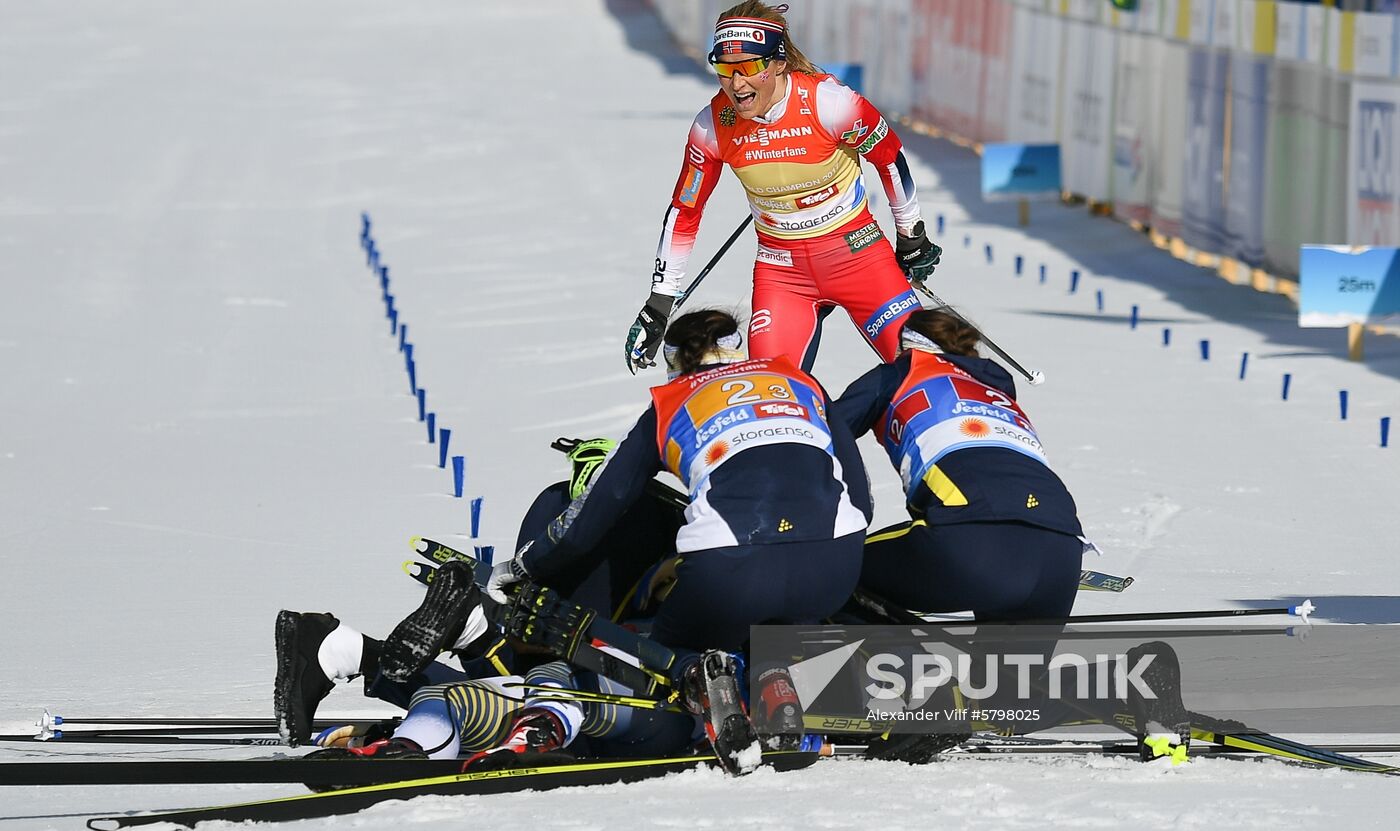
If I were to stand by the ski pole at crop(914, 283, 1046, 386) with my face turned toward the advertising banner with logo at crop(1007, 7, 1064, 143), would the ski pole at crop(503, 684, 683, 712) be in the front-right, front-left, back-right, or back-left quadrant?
back-left

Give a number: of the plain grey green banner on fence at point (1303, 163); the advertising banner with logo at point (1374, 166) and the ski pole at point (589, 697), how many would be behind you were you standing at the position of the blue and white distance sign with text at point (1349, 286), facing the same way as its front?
2

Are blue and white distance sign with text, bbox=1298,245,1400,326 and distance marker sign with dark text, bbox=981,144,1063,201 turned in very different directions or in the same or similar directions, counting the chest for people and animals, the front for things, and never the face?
same or similar directions

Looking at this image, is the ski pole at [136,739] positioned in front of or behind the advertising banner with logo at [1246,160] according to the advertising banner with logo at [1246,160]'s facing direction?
in front

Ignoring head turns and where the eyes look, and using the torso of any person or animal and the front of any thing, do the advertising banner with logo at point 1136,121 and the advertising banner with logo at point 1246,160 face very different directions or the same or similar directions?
same or similar directions

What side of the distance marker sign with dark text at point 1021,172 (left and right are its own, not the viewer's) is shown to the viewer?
front

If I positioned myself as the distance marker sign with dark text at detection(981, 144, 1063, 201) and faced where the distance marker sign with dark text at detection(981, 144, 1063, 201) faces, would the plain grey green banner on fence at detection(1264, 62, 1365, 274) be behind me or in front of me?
in front

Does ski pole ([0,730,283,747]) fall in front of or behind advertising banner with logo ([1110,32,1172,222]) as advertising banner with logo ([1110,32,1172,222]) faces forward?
in front

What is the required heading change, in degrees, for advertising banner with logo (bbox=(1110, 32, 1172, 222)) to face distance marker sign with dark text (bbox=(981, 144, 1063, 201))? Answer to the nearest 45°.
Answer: approximately 90° to its right

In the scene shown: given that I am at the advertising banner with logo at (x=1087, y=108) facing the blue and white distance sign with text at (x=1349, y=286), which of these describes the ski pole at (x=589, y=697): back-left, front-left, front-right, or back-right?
front-right

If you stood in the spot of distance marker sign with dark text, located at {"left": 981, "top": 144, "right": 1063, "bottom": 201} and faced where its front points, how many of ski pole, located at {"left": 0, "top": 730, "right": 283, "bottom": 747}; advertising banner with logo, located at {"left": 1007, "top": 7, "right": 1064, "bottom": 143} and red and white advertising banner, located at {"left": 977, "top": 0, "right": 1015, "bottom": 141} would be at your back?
2

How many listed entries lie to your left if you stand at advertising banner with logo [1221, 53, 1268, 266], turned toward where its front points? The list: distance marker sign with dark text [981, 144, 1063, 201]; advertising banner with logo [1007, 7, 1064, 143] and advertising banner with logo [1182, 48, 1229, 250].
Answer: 0

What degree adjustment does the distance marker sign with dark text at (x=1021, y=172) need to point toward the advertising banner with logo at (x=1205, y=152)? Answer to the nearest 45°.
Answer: approximately 45° to its left

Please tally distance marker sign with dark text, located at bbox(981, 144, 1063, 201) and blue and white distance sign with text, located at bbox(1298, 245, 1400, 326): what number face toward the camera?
2
